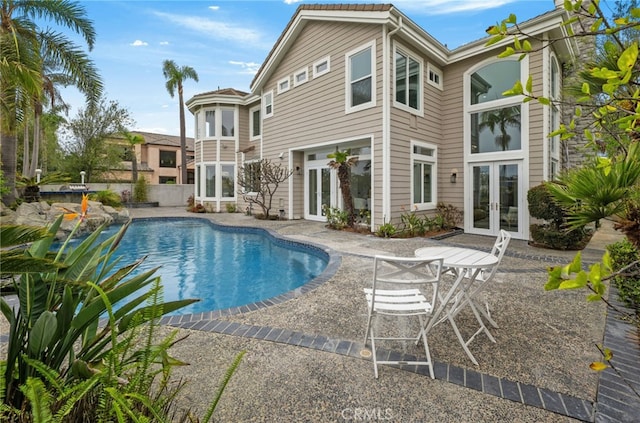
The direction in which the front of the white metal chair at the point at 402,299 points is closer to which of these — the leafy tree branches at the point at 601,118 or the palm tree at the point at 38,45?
the palm tree

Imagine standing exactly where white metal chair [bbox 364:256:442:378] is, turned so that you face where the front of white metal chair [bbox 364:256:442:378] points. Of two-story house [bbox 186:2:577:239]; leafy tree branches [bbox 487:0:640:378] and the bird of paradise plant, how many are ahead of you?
1

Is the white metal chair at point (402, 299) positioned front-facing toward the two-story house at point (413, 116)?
yes

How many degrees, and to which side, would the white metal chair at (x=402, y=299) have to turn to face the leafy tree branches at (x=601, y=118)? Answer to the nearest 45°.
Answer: approximately 135° to its right

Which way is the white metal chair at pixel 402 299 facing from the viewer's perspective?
away from the camera
